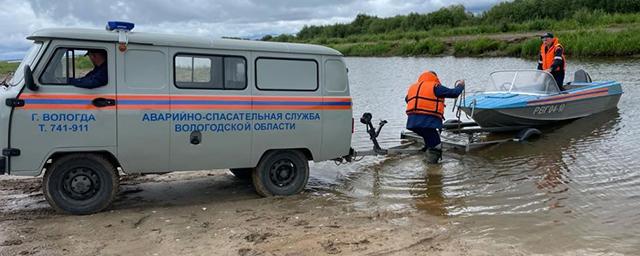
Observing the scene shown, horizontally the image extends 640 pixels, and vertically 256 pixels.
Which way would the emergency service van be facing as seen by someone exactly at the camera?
facing to the left of the viewer

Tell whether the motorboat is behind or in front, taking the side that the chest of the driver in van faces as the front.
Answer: behind

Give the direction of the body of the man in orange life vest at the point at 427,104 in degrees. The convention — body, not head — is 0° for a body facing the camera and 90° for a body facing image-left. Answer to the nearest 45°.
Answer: approximately 225°

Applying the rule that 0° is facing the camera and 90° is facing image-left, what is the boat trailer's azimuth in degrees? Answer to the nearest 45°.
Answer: approximately 90°

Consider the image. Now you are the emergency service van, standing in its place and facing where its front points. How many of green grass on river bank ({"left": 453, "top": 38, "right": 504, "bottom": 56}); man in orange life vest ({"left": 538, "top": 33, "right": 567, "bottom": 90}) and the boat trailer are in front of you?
0

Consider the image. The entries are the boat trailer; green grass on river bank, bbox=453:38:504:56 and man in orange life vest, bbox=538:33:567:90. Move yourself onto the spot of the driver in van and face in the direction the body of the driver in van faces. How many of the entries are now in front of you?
0

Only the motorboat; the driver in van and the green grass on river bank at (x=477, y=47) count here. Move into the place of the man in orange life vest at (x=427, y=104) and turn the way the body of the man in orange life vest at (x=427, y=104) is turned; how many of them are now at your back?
1

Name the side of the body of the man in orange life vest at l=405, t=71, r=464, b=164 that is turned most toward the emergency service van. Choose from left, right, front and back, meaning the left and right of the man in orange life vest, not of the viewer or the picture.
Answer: back

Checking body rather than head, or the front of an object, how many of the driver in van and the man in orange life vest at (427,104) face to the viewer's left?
1

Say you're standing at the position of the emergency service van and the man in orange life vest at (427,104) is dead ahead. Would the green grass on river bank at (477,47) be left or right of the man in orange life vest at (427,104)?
left

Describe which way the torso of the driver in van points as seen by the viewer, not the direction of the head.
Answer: to the viewer's left

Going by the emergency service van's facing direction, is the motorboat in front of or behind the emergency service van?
behind

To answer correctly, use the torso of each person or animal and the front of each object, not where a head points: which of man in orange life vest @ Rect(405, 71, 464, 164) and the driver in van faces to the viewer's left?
the driver in van

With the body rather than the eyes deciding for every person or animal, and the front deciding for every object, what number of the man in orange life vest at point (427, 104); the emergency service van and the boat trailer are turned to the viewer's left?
2

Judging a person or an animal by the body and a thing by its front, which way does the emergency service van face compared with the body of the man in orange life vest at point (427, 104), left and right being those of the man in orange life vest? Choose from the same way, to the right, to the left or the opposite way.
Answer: to the left

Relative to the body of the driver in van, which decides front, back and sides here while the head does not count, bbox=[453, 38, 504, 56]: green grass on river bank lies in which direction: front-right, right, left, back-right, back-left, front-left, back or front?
back-right

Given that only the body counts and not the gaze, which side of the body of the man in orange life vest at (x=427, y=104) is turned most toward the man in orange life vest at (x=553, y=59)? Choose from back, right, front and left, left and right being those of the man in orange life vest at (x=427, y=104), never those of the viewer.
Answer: front
